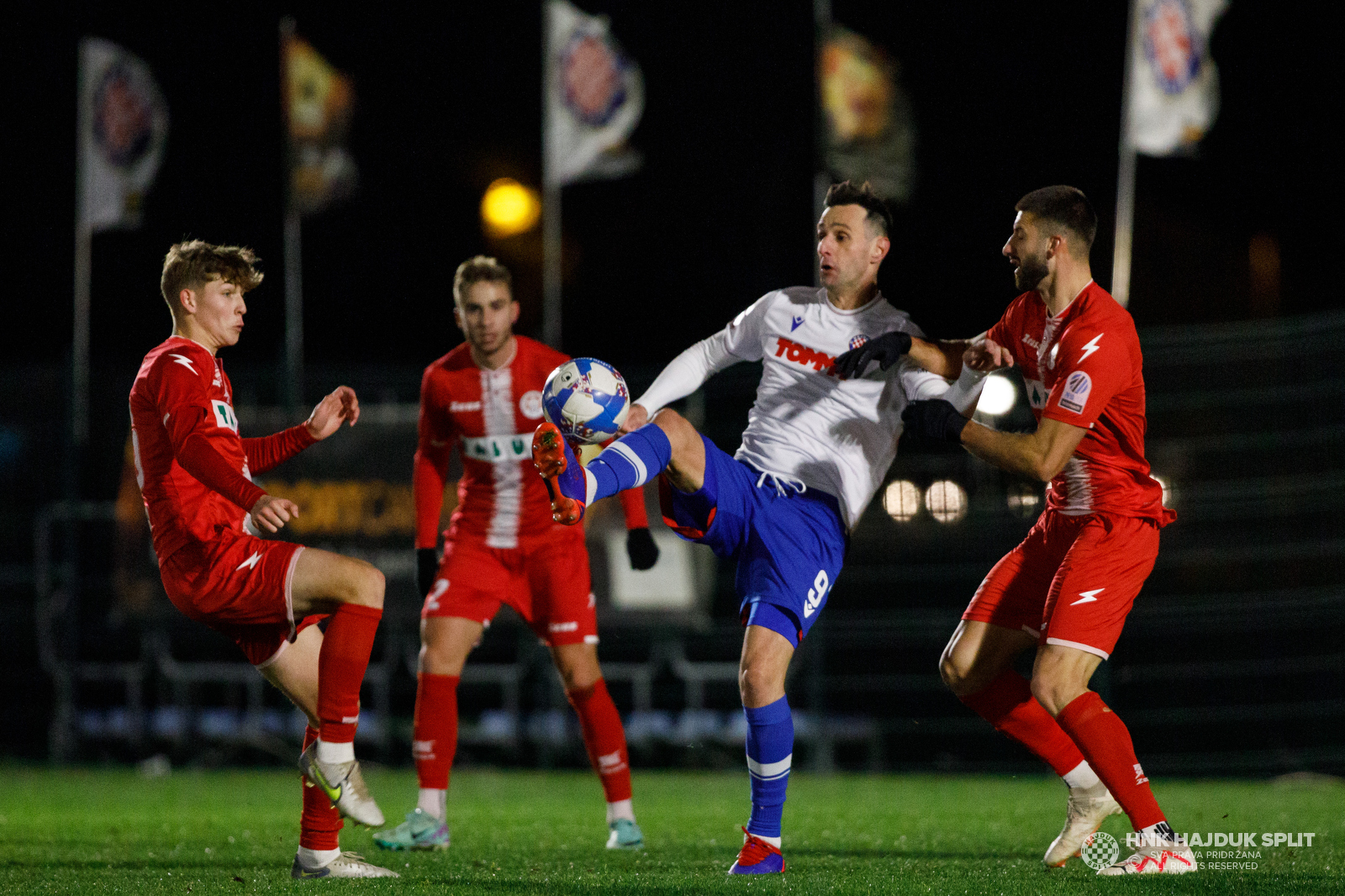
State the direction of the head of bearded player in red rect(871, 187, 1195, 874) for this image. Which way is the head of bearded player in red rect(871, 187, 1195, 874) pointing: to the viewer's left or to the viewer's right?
to the viewer's left

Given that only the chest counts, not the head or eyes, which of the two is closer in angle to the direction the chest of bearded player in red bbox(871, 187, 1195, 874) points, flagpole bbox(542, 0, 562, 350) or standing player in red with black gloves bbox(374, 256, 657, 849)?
the standing player in red with black gloves

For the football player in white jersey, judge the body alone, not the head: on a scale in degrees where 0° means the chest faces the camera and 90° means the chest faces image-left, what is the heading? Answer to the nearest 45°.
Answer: approximately 45°

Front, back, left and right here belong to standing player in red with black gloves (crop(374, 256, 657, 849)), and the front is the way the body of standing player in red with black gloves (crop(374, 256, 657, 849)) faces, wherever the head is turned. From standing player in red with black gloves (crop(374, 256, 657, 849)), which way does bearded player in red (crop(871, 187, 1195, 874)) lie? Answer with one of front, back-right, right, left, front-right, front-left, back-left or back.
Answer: front-left

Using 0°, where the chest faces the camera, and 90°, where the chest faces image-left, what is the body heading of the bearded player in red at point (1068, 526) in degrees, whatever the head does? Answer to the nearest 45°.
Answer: approximately 45°

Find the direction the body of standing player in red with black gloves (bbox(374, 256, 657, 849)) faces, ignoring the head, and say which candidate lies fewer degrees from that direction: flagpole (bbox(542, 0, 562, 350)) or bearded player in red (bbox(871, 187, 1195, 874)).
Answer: the bearded player in red

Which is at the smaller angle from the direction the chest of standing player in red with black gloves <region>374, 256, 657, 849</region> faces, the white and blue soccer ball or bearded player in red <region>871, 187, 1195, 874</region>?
the white and blue soccer ball

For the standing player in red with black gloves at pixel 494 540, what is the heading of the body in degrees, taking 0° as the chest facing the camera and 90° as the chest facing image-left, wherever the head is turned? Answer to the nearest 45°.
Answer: approximately 0°

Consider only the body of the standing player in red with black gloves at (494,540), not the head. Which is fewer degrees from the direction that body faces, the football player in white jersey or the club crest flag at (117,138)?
the football player in white jersey

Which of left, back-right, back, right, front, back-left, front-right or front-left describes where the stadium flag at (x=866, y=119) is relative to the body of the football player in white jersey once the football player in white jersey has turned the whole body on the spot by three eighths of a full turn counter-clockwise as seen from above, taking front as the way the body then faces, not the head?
left

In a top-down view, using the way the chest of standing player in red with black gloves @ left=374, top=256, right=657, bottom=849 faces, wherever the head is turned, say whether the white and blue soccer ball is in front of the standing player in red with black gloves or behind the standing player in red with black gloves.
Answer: in front

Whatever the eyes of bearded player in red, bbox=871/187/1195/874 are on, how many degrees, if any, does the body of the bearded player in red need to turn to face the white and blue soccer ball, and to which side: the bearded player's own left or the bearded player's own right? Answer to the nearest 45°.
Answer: approximately 45° to the bearded player's own right

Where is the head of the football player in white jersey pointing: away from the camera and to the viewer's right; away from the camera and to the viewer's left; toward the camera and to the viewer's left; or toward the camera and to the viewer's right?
toward the camera and to the viewer's left
